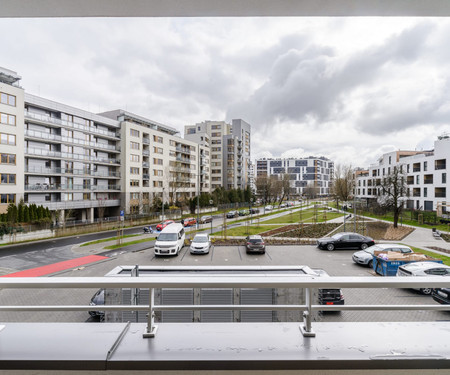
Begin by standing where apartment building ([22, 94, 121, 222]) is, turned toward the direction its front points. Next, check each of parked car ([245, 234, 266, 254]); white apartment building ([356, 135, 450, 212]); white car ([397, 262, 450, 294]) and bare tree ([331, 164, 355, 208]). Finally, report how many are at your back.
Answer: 0

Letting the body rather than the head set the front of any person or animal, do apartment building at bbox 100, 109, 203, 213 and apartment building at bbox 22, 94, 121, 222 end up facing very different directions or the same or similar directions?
same or similar directions

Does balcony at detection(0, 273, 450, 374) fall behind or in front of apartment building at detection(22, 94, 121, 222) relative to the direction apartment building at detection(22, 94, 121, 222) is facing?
in front

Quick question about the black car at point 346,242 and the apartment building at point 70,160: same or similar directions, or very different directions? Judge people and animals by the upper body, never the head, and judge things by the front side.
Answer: very different directions

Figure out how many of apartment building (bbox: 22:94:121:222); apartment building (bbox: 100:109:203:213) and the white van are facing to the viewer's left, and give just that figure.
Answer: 0

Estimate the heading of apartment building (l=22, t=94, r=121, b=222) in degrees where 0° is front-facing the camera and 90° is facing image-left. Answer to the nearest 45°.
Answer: approximately 315°

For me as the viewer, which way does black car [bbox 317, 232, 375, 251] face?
facing to the left of the viewer

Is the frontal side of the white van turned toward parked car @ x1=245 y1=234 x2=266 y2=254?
no

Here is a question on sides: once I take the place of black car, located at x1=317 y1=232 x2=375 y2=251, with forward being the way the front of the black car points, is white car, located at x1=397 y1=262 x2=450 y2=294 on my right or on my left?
on my left

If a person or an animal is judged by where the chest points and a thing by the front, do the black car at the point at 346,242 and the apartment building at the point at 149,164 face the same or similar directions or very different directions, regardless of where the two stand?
very different directions

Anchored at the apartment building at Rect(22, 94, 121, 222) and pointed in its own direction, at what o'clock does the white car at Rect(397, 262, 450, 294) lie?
The white car is roughly at 1 o'clock from the apartment building.

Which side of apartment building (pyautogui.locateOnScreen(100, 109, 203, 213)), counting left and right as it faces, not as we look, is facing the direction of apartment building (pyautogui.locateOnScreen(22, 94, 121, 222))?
right

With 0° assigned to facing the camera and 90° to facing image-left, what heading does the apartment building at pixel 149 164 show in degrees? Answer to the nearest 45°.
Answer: approximately 315°

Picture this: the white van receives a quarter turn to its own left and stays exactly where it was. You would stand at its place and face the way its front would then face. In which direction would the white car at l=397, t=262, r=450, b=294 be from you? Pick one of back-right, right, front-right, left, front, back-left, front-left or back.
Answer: front-right

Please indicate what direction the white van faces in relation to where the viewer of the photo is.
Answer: facing the viewer

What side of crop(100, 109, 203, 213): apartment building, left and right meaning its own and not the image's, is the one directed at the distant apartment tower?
left

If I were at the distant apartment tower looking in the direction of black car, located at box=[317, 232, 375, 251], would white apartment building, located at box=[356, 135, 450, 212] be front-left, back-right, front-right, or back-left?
front-left

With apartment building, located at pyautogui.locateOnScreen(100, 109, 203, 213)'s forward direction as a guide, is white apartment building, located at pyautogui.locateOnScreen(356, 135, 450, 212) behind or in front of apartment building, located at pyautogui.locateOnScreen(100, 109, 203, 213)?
in front

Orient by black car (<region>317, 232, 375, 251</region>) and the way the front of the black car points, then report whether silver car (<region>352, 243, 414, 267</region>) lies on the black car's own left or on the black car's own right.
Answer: on the black car's own left

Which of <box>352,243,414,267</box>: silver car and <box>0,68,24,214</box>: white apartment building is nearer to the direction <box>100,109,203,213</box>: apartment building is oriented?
the silver car
